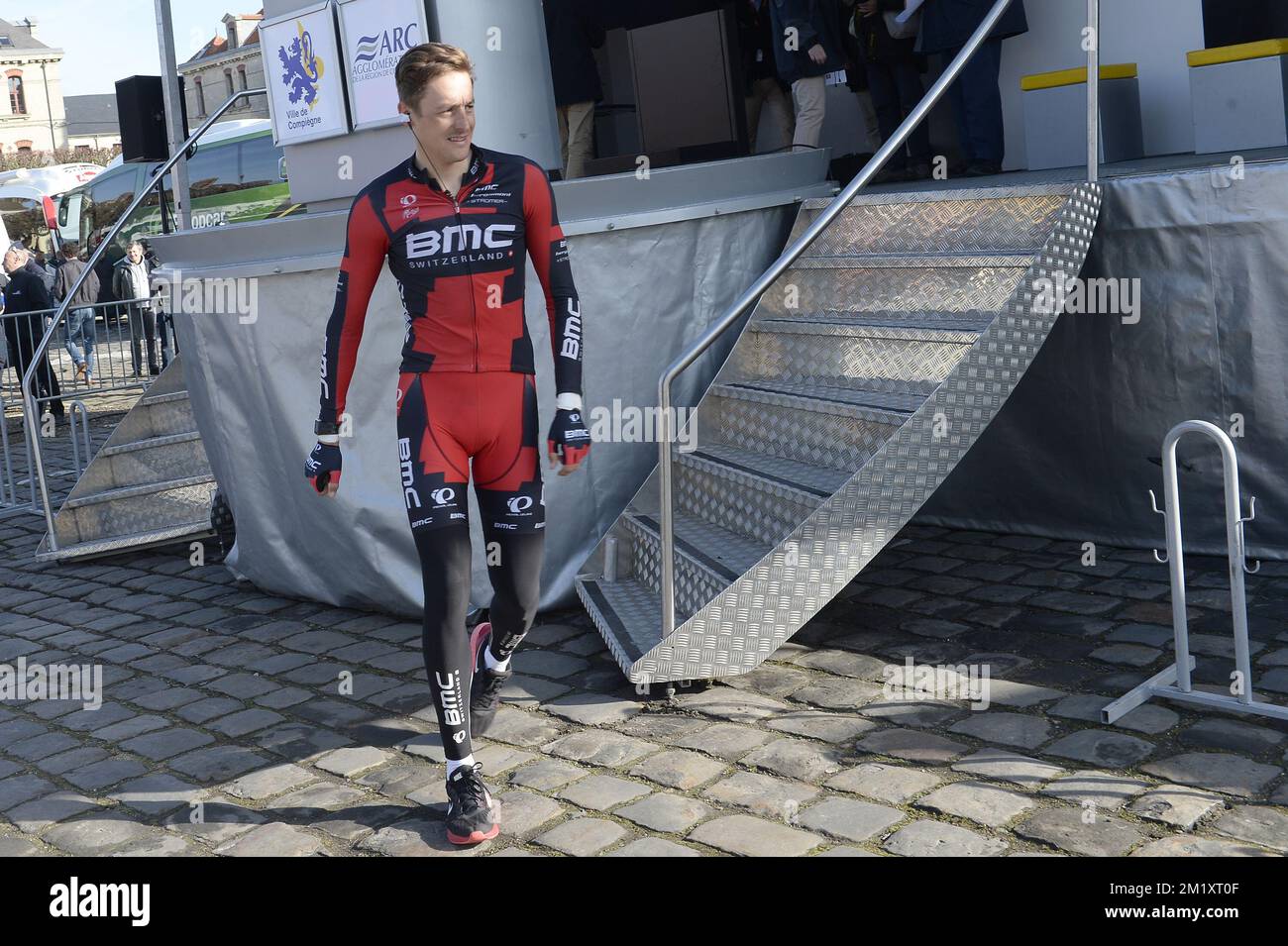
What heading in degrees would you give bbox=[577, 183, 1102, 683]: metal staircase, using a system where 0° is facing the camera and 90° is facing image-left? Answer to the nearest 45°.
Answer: approximately 45°

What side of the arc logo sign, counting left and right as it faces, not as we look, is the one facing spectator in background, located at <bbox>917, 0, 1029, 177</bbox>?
left

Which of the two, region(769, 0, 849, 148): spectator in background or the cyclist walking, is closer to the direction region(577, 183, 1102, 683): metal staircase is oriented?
the cyclist walking

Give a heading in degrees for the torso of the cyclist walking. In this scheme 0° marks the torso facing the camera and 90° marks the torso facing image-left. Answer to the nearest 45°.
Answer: approximately 0°
